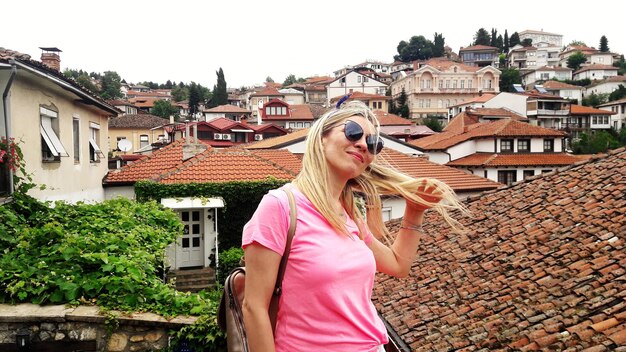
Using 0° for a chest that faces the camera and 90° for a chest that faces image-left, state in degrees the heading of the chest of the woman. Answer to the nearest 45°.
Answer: approximately 315°

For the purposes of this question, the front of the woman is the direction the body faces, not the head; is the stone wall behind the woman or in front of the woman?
behind

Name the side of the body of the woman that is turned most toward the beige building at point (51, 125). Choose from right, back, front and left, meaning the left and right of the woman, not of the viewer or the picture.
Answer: back

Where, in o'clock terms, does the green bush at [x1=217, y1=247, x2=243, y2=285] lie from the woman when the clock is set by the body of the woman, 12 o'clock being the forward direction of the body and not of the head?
The green bush is roughly at 7 o'clock from the woman.

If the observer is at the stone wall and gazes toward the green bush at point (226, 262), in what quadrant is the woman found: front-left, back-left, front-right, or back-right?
back-right
